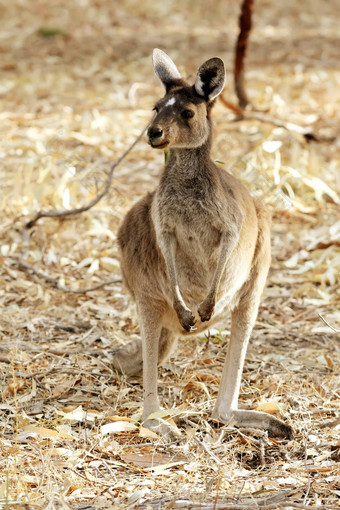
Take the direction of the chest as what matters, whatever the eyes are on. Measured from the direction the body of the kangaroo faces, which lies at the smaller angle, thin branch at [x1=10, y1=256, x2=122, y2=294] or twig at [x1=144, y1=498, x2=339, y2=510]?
the twig

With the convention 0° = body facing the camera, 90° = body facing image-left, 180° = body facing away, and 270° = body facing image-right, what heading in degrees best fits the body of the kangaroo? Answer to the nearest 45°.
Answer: approximately 0°

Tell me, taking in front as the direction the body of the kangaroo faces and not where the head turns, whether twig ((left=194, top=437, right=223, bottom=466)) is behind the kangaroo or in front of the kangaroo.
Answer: in front

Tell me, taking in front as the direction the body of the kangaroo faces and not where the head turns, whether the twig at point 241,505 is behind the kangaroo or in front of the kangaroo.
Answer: in front

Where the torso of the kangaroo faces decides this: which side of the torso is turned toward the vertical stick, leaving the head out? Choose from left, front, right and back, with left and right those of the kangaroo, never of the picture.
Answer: back
